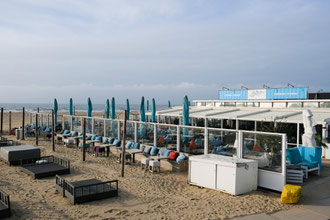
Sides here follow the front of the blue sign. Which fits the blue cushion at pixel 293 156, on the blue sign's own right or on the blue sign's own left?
on the blue sign's own left

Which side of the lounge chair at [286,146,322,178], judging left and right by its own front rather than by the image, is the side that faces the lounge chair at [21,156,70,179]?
front

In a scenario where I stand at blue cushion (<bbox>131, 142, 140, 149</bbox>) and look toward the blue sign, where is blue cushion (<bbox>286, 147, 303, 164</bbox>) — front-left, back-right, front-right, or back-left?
front-right

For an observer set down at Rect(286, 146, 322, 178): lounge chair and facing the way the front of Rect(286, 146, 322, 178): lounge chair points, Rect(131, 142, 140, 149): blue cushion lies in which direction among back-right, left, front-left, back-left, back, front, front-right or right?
front-right

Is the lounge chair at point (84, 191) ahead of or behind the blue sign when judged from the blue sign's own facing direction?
ahead

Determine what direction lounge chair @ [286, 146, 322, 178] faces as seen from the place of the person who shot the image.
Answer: facing the viewer and to the left of the viewer

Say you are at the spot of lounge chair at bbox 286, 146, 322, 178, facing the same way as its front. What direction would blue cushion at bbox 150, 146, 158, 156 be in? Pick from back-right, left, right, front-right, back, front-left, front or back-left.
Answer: front-right

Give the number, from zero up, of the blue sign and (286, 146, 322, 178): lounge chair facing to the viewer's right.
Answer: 0

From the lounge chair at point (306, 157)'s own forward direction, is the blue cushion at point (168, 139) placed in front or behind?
in front

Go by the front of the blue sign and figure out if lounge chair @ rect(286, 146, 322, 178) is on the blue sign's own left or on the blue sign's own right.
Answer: on the blue sign's own left

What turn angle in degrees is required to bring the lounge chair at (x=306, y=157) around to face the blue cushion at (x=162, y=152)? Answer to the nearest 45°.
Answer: approximately 45° to its right

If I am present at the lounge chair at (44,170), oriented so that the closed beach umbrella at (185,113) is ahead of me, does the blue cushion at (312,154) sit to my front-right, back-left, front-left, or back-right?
front-right
